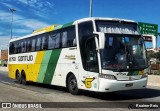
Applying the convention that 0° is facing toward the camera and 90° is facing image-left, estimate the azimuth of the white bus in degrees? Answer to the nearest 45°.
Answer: approximately 315°
